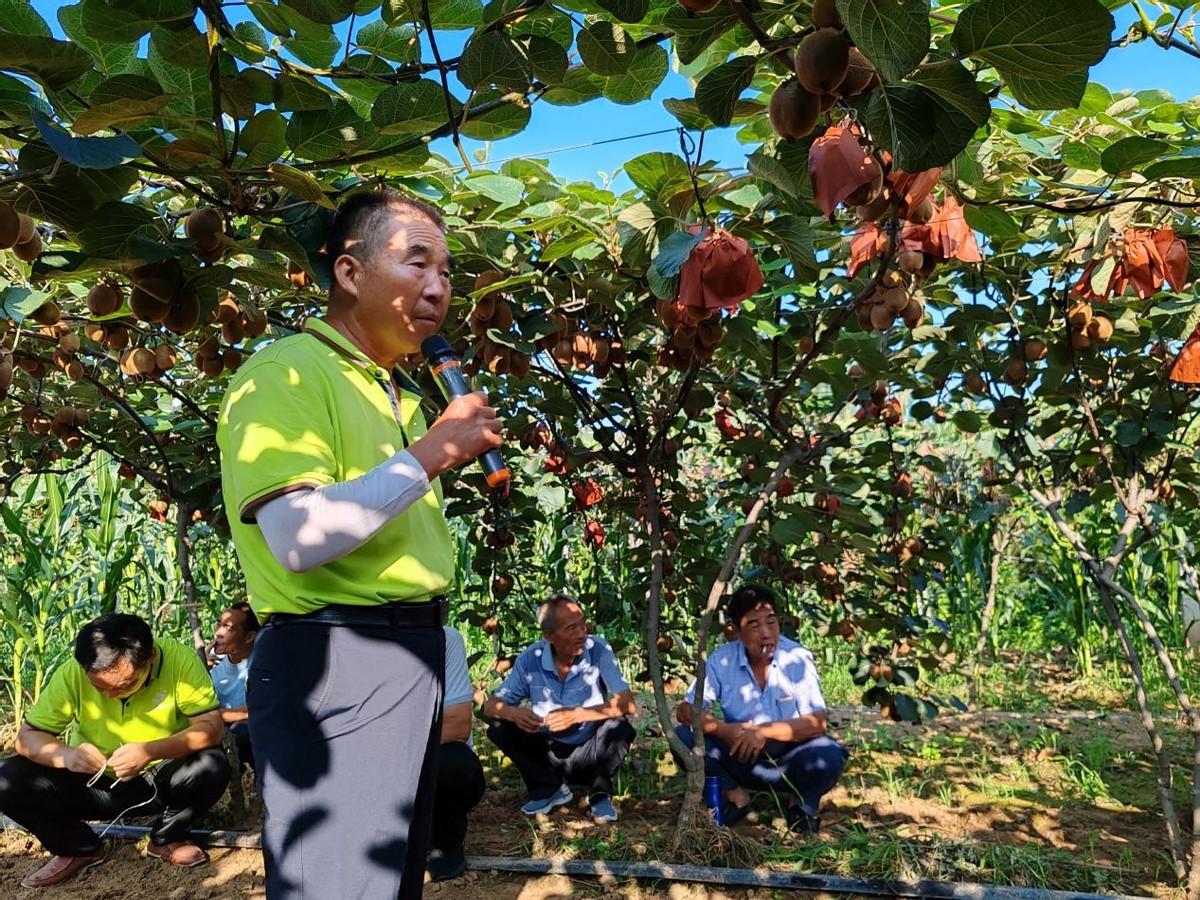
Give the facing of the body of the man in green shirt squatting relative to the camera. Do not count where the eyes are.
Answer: toward the camera

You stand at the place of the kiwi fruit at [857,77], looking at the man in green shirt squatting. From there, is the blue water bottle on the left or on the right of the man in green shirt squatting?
right

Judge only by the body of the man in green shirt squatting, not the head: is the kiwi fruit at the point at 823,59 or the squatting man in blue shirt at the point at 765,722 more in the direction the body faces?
the kiwi fruit

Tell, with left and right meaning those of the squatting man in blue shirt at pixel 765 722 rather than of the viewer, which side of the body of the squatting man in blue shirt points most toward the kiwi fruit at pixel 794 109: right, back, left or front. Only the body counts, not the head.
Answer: front

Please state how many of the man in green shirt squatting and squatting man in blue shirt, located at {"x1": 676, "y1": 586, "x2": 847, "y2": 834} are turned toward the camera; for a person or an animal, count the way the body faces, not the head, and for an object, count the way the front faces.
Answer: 2

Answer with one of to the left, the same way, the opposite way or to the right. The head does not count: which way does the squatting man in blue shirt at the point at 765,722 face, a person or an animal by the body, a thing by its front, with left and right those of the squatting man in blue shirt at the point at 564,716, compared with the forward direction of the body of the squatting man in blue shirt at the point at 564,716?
the same way

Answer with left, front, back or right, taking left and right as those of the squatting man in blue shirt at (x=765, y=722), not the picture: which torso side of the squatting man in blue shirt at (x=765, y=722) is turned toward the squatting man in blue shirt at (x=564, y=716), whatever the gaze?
right

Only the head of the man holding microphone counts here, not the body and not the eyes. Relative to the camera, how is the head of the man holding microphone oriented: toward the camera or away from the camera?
toward the camera

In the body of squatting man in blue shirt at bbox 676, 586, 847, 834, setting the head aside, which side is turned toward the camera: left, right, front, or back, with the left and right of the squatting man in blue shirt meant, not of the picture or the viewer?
front

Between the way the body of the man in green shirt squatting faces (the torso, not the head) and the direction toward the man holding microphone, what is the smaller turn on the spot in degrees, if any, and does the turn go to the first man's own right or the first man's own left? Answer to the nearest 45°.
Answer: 0° — they already face them

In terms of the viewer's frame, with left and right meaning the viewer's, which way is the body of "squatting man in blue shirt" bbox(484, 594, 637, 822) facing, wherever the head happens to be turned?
facing the viewer

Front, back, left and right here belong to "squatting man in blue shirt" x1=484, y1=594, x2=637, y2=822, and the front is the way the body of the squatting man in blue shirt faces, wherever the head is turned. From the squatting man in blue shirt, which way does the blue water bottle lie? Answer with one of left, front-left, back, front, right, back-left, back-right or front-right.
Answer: front-left
